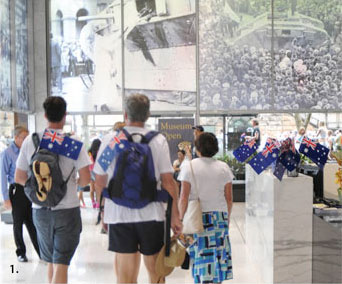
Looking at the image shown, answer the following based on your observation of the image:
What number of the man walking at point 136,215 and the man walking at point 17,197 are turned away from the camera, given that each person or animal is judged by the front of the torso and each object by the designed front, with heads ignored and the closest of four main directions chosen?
1

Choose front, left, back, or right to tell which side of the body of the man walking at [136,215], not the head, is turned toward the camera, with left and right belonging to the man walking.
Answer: back

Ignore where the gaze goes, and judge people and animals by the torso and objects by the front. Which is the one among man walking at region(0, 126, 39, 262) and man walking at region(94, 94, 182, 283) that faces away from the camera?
man walking at region(94, 94, 182, 283)

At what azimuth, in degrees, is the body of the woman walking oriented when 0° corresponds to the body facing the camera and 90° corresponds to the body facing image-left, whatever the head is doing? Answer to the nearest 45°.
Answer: approximately 180°

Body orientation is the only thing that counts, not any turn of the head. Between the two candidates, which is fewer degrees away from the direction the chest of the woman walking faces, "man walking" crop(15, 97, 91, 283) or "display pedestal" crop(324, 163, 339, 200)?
the display pedestal

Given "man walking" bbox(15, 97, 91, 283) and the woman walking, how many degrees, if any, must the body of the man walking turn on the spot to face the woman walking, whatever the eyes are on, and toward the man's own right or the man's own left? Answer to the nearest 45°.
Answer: approximately 90° to the man's own right

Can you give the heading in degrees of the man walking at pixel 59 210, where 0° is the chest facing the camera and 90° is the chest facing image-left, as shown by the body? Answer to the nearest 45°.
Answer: approximately 180°

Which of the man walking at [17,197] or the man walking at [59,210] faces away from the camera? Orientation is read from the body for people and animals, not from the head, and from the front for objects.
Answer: the man walking at [59,210]

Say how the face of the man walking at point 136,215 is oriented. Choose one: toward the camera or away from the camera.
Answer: away from the camera
